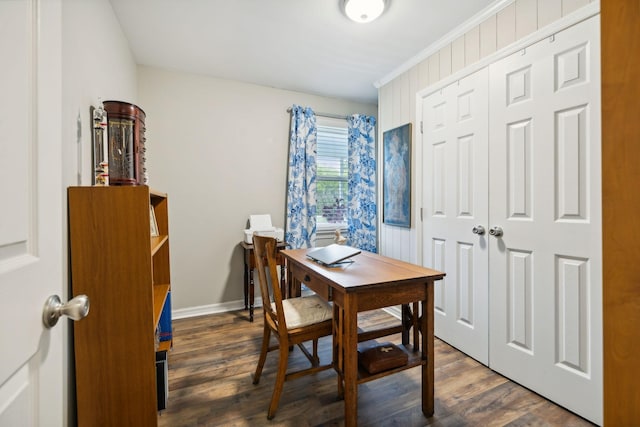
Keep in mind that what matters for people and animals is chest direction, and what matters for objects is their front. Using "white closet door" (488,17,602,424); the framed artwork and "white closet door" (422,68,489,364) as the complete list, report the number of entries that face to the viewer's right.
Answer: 0

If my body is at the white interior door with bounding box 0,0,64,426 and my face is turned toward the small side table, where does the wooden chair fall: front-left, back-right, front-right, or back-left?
front-right

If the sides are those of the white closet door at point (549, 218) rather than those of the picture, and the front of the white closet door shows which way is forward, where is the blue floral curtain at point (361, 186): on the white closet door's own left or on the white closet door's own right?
on the white closet door's own right

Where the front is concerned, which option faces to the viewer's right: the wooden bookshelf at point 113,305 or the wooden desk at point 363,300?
the wooden bookshelf

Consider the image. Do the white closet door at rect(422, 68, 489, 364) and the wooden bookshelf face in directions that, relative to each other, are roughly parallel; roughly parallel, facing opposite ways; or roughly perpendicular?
roughly parallel, facing opposite ways

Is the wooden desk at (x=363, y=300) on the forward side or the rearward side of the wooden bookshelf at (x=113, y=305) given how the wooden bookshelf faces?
on the forward side

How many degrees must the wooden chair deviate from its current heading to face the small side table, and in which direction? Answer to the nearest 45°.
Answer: approximately 45° to its left

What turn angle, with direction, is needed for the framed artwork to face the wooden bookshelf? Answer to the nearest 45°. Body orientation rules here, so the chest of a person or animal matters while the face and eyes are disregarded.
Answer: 0° — it already faces it

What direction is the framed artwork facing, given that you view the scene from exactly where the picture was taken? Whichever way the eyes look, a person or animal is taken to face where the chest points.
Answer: facing the viewer and to the left of the viewer

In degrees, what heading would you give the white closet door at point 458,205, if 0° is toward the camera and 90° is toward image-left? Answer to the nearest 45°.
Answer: approximately 45°

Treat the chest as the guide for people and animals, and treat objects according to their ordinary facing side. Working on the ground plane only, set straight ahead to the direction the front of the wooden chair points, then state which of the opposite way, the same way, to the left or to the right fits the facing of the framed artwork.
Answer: the opposite way

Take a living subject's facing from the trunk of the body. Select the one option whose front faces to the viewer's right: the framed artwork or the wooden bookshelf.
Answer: the wooden bookshelf

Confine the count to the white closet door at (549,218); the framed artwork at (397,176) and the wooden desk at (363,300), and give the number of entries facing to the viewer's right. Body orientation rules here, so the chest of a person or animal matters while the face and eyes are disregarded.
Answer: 0

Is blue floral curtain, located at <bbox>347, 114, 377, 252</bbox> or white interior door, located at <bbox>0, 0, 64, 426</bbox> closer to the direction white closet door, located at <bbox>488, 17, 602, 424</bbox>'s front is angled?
the white interior door

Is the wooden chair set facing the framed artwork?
yes

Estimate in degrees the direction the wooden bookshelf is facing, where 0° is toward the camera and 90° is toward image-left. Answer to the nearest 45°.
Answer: approximately 270°

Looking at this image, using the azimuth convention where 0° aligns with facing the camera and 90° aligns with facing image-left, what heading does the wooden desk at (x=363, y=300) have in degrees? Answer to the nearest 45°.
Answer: approximately 45°

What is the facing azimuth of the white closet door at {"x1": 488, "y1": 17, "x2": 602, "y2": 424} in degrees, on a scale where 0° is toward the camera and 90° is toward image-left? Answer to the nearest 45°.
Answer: approximately 45°
